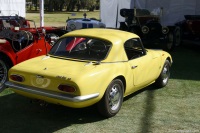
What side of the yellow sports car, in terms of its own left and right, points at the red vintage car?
left

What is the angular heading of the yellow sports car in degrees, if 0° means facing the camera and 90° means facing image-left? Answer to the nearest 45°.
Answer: approximately 225°

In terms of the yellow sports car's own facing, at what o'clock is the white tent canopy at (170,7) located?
The white tent canopy is roughly at 11 o'clock from the yellow sports car.

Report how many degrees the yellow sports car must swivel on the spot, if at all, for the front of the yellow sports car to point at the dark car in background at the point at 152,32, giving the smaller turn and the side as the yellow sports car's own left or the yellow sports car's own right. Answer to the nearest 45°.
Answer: approximately 45° to the yellow sports car's own left

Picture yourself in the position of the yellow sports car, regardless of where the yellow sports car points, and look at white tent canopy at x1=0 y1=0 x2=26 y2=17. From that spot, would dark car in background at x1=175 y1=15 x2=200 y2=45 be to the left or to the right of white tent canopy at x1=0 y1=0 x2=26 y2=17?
right
